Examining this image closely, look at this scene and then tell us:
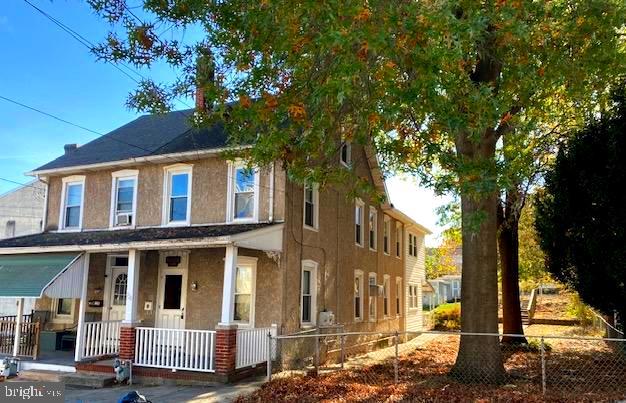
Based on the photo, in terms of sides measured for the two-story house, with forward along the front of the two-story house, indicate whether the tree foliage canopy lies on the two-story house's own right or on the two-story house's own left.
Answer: on the two-story house's own left

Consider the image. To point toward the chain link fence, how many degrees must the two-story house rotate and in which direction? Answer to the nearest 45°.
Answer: approximately 90° to its left

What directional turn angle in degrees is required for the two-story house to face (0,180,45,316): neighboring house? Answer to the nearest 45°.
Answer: approximately 90° to its right

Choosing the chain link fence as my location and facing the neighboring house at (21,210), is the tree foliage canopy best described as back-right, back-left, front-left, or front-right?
back-right

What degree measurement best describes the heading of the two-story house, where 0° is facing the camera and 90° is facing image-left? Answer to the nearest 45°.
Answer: approximately 45°

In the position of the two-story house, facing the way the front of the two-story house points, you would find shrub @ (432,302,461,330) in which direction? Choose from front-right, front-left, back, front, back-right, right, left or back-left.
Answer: back
